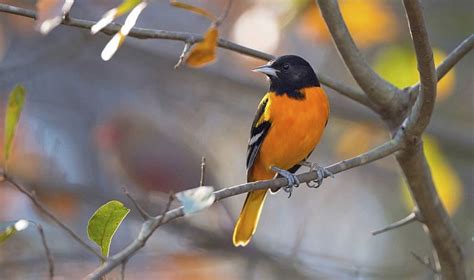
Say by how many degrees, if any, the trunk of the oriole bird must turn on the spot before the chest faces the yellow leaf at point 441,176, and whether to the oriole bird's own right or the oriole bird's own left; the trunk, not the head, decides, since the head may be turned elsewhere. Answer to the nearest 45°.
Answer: approximately 90° to the oriole bird's own left

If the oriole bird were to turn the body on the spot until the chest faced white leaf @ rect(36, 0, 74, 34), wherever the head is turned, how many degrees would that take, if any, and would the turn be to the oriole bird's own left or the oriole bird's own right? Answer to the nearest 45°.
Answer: approximately 90° to the oriole bird's own right

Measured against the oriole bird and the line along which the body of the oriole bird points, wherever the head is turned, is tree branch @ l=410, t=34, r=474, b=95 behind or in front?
in front

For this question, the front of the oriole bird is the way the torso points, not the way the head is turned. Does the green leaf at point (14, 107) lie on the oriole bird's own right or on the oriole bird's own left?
on the oriole bird's own right

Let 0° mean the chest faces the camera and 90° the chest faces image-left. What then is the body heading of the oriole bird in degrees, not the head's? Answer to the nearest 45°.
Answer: approximately 315°

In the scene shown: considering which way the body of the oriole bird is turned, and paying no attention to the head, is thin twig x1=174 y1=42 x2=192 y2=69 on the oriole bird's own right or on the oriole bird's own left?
on the oriole bird's own right

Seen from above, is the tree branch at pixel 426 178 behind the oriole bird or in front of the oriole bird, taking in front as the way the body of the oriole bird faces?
in front
